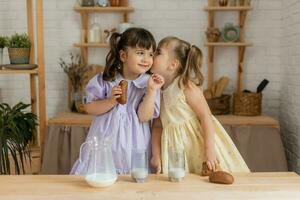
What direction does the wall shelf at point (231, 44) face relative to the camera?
toward the camera

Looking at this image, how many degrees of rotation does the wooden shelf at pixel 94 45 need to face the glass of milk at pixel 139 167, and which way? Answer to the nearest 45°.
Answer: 0° — it already faces it

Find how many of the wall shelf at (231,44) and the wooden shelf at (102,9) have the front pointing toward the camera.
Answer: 2

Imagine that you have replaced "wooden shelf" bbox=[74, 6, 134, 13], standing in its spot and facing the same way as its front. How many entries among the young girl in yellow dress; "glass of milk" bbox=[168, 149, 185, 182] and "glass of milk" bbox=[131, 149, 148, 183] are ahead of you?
3

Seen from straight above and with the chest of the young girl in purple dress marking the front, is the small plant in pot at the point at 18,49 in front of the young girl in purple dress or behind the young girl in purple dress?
behind

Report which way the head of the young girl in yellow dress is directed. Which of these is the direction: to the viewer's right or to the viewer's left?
to the viewer's left

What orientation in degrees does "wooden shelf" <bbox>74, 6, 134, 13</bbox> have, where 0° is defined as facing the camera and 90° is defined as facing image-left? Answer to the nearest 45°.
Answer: approximately 0°

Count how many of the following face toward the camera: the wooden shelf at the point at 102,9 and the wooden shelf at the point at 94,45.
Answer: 2

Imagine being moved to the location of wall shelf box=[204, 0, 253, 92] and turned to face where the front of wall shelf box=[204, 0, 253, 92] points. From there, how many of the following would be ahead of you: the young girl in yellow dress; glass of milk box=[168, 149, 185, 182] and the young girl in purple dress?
3

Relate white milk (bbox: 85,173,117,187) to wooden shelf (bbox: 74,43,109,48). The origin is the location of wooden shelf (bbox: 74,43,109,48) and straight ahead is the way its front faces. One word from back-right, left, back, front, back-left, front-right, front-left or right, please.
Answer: front

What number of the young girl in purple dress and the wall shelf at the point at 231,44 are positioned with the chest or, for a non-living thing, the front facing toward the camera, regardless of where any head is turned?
2

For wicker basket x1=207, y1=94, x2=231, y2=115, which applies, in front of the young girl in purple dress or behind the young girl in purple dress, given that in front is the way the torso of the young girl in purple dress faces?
behind

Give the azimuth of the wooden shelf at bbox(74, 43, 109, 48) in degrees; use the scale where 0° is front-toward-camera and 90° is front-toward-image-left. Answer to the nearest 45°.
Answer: approximately 0°
